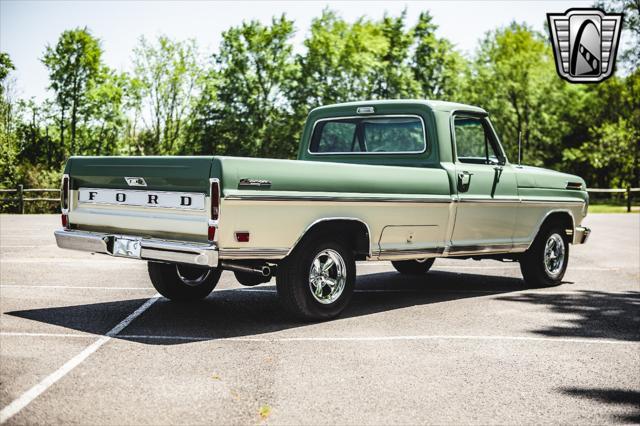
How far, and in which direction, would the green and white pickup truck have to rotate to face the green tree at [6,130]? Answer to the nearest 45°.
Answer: approximately 90° to its left

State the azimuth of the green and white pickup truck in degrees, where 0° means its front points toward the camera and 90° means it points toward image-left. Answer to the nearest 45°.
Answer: approximately 225°
